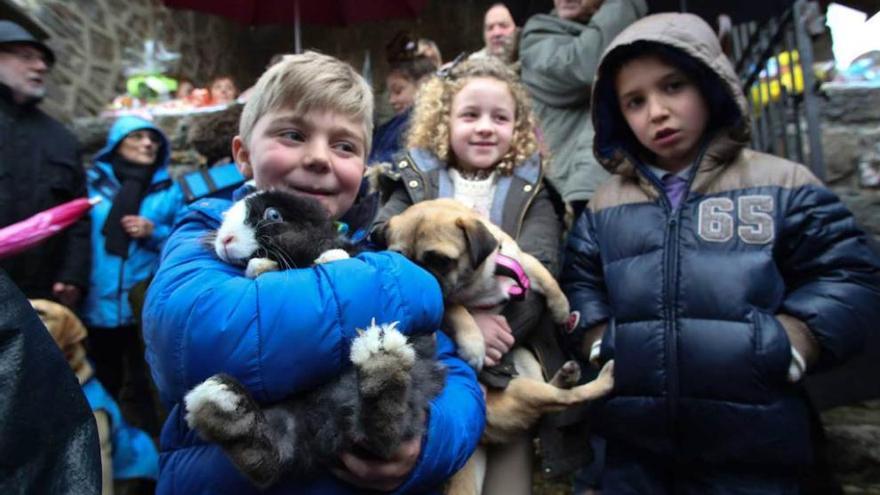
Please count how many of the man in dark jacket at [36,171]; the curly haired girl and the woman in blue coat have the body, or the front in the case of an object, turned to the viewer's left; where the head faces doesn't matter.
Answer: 0

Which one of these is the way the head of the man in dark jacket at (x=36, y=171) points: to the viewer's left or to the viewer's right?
to the viewer's right

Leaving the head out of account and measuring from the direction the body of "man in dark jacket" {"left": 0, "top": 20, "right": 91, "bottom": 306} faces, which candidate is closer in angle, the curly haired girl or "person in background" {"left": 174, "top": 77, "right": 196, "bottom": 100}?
the curly haired girl

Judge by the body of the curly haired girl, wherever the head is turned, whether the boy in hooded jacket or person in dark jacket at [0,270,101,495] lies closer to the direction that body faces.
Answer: the person in dark jacket

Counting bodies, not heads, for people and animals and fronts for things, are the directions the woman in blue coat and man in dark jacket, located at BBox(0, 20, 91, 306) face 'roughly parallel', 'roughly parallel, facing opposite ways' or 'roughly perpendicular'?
roughly parallel

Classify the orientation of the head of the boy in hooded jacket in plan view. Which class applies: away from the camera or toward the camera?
toward the camera

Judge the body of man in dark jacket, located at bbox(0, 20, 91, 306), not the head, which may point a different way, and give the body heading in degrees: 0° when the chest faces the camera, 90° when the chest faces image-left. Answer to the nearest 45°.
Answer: approximately 315°

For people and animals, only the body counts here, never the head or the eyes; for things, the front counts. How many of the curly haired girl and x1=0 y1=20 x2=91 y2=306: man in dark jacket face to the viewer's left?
0

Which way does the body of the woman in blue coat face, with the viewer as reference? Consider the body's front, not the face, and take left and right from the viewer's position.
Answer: facing the viewer and to the right of the viewer

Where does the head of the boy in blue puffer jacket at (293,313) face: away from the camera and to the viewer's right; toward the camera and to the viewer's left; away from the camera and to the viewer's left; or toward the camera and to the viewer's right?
toward the camera and to the viewer's right

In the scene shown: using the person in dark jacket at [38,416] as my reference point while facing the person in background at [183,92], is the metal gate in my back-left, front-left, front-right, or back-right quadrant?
front-right

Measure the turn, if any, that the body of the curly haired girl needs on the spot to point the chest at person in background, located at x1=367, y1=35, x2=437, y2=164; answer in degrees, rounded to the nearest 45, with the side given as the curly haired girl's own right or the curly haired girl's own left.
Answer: approximately 180°

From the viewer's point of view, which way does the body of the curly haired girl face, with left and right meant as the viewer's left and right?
facing the viewer
